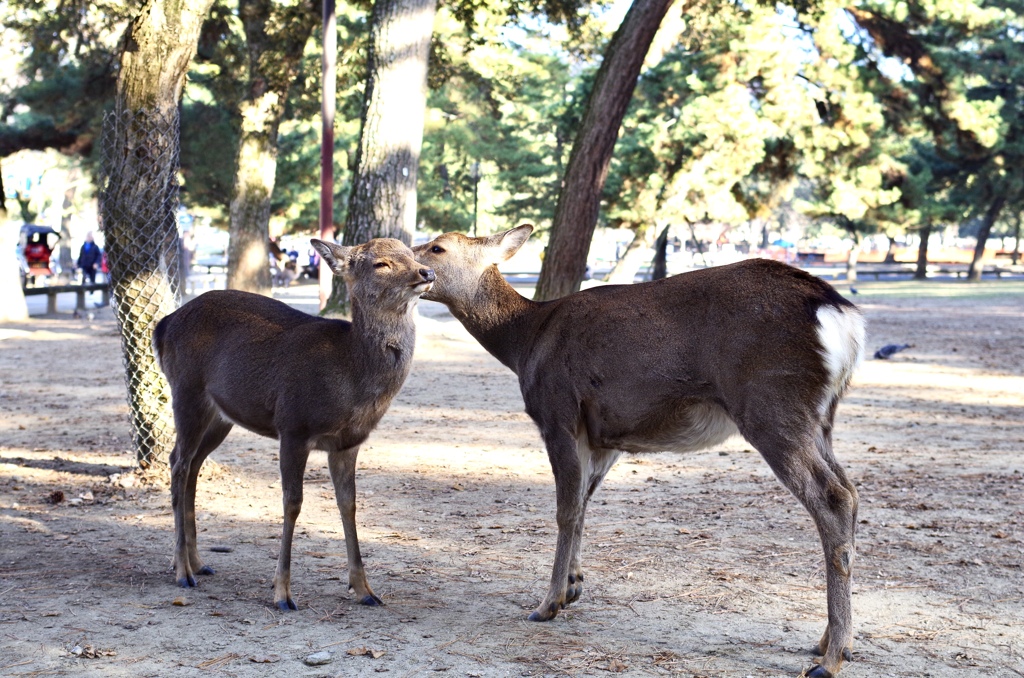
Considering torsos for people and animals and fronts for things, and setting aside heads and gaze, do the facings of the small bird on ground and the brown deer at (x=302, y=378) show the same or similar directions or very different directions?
very different directions

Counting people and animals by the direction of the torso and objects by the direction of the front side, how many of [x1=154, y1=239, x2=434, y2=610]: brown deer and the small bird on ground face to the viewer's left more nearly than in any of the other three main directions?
1

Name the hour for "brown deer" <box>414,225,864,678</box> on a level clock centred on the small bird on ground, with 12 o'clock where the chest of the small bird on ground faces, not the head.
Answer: The brown deer is roughly at 9 o'clock from the small bird on ground.

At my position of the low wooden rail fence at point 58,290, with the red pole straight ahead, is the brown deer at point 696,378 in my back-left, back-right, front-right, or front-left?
front-right

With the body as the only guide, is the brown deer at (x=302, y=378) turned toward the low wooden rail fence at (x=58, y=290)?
no

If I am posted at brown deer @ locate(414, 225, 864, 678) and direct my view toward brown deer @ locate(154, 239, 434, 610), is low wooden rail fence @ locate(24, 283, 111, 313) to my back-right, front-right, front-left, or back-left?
front-right

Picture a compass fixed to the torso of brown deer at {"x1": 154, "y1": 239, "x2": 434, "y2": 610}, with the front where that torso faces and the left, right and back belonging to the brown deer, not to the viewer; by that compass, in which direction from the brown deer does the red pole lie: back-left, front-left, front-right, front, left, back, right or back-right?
back-left

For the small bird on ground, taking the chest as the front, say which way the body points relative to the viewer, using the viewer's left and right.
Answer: facing to the left of the viewer

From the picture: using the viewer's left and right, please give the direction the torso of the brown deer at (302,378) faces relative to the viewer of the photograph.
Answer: facing the viewer and to the right of the viewer

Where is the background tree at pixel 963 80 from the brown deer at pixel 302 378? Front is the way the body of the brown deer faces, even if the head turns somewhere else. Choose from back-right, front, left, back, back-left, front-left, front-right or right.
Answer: left

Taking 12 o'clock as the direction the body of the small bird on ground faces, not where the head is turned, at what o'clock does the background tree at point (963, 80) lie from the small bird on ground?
The background tree is roughly at 3 o'clock from the small bird on ground.

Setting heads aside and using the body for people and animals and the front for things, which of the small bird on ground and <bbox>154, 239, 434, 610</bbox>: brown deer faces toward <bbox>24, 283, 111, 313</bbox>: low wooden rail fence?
the small bird on ground

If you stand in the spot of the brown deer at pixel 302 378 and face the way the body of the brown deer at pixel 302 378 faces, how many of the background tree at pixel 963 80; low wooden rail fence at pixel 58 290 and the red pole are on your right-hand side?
0

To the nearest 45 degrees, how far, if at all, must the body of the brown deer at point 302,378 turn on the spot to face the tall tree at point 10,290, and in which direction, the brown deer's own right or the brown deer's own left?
approximately 135° to the brown deer's own left
